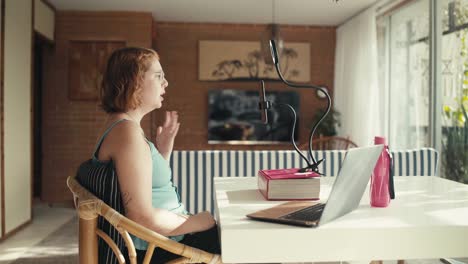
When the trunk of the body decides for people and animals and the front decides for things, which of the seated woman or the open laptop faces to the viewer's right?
the seated woman

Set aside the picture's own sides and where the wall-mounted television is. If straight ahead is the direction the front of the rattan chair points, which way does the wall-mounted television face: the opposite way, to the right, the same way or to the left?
to the right

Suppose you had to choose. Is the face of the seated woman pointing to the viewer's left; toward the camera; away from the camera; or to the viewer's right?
to the viewer's right

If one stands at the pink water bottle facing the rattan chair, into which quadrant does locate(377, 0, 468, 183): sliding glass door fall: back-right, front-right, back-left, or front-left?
back-right

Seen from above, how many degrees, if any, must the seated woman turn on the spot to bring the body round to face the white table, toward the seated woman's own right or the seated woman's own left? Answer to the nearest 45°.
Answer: approximately 45° to the seated woman's own right

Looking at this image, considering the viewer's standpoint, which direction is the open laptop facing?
facing away from the viewer and to the left of the viewer

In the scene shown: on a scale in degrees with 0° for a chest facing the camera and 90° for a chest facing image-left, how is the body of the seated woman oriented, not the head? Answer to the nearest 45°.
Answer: approximately 270°

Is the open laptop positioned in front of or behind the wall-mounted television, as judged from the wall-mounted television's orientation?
in front

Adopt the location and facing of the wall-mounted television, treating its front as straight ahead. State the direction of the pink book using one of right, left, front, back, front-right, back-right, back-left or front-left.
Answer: front

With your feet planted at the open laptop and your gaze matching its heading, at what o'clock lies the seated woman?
The seated woman is roughly at 11 o'clock from the open laptop.

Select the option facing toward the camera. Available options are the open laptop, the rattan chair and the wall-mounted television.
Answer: the wall-mounted television

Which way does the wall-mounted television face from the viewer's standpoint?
toward the camera

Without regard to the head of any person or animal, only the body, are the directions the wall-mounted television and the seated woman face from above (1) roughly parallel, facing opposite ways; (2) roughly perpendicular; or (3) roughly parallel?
roughly perpendicular

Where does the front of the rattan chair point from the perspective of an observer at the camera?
facing to the right of the viewer
